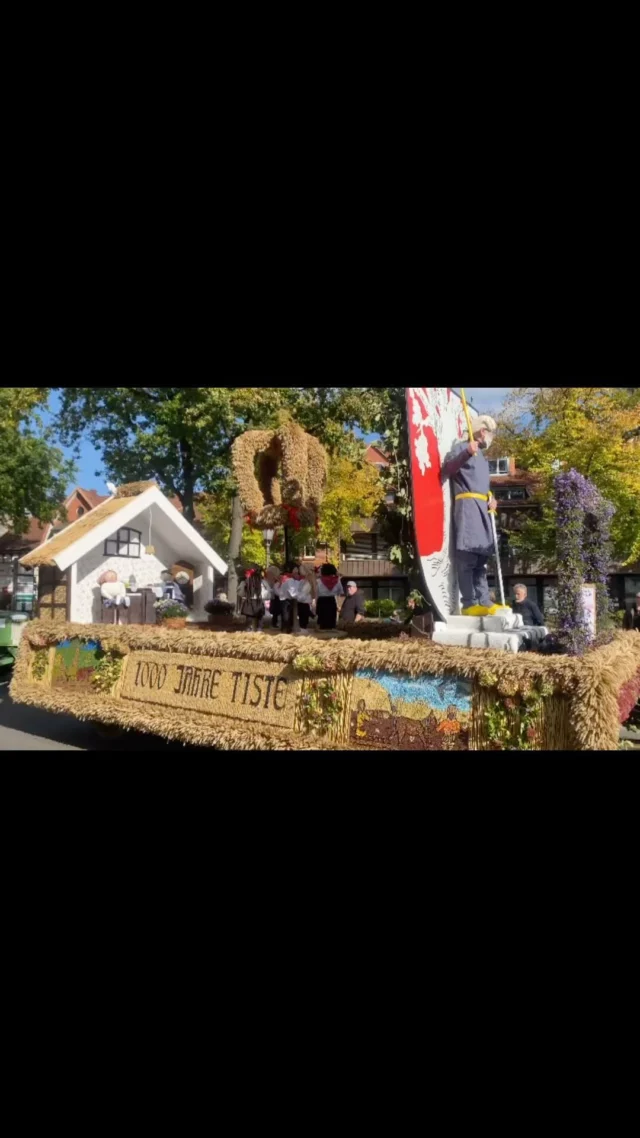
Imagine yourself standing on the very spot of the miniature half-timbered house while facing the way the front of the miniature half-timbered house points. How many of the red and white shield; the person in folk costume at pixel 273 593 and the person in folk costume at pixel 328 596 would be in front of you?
3

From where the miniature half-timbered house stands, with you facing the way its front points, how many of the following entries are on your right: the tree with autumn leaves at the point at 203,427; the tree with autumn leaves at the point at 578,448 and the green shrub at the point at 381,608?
0

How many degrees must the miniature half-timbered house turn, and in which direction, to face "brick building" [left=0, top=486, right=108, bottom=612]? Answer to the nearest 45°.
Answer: approximately 180°

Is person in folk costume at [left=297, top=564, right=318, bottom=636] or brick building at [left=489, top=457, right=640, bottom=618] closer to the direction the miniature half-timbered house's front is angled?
the person in folk costume

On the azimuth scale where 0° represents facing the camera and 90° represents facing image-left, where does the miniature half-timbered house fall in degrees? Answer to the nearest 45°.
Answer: approximately 315°

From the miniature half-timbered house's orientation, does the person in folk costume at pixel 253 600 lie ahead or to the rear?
ahead

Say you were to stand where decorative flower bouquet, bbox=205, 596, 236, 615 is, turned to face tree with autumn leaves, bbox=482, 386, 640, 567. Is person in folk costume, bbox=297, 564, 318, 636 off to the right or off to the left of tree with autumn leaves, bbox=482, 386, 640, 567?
right

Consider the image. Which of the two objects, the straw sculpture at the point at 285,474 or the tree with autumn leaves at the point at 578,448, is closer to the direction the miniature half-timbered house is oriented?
the straw sculpture

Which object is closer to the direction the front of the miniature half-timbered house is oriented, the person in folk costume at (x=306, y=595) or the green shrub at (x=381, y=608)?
the person in folk costume

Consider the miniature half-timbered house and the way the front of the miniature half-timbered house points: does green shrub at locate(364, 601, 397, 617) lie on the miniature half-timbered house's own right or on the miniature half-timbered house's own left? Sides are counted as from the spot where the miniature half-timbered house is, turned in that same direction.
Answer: on the miniature half-timbered house's own left
